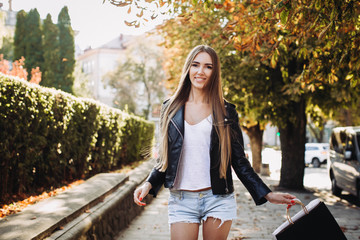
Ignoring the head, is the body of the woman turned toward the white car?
no

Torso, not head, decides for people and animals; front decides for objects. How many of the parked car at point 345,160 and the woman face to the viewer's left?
0

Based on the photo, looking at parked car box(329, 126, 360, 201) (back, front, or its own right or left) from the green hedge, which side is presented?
right

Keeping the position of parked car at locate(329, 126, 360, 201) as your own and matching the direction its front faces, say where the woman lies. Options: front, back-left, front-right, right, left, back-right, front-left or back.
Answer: front-right

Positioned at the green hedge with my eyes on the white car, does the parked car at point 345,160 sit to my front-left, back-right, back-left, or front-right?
front-right

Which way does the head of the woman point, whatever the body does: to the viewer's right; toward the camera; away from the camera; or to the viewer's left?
toward the camera

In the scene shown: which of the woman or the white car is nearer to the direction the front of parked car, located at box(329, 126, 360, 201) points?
the woman

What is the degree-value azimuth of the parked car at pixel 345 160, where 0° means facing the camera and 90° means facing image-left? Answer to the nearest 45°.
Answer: approximately 315°

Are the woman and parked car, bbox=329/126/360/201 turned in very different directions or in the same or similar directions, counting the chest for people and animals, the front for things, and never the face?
same or similar directions

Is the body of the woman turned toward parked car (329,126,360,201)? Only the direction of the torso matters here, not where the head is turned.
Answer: no

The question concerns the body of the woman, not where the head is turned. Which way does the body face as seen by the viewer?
toward the camera

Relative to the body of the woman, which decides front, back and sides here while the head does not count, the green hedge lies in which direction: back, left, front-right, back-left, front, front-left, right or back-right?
back-right

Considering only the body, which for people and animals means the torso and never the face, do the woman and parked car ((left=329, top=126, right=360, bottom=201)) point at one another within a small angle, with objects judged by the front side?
no
